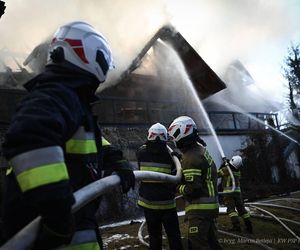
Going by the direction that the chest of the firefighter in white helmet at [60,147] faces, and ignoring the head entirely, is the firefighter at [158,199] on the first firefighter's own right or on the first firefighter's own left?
on the first firefighter's own left

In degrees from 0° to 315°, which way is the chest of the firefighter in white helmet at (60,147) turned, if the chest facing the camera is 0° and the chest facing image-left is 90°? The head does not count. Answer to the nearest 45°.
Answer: approximately 270°

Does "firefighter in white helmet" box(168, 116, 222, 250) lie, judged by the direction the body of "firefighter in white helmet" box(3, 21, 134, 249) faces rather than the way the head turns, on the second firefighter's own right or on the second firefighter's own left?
on the second firefighter's own left

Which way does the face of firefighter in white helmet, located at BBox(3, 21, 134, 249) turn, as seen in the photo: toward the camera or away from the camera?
away from the camera

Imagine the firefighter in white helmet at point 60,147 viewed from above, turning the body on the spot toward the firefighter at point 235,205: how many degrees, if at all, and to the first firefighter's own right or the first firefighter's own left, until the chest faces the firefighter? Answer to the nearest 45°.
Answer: approximately 45° to the first firefighter's own left
